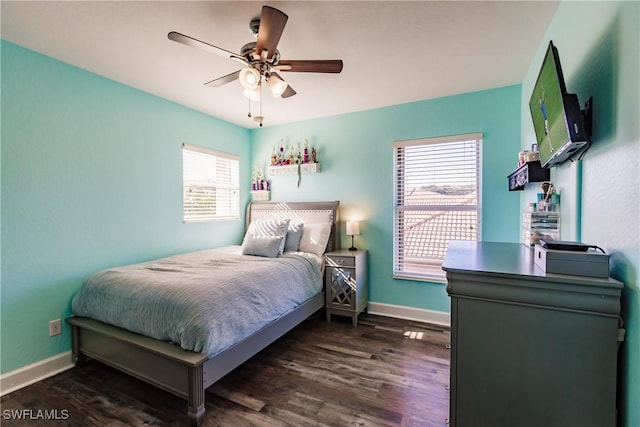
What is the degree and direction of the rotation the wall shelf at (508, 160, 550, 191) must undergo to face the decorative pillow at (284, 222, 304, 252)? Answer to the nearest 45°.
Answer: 0° — it already faces it

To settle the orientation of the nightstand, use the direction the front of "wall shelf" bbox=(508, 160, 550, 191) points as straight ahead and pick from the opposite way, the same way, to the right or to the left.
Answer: to the left

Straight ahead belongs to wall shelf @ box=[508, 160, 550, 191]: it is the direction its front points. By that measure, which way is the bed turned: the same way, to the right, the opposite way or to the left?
to the left

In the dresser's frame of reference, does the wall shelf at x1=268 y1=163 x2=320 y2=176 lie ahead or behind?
ahead

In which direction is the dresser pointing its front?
to the viewer's left

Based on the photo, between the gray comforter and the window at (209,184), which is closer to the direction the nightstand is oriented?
the gray comforter

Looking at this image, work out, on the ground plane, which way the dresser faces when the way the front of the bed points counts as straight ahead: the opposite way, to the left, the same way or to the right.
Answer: to the right

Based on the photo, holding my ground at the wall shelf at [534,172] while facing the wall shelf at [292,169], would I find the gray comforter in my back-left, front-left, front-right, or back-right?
front-left

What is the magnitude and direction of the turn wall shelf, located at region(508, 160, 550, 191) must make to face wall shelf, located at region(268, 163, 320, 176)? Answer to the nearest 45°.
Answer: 0° — it already faces it

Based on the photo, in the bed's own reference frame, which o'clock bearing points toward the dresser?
The dresser is roughly at 9 o'clock from the bed.

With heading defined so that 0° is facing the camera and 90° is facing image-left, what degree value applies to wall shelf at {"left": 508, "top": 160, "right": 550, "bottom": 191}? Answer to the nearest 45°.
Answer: approximately 90°

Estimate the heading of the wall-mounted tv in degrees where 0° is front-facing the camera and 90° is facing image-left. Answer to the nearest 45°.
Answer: approximately 90°
